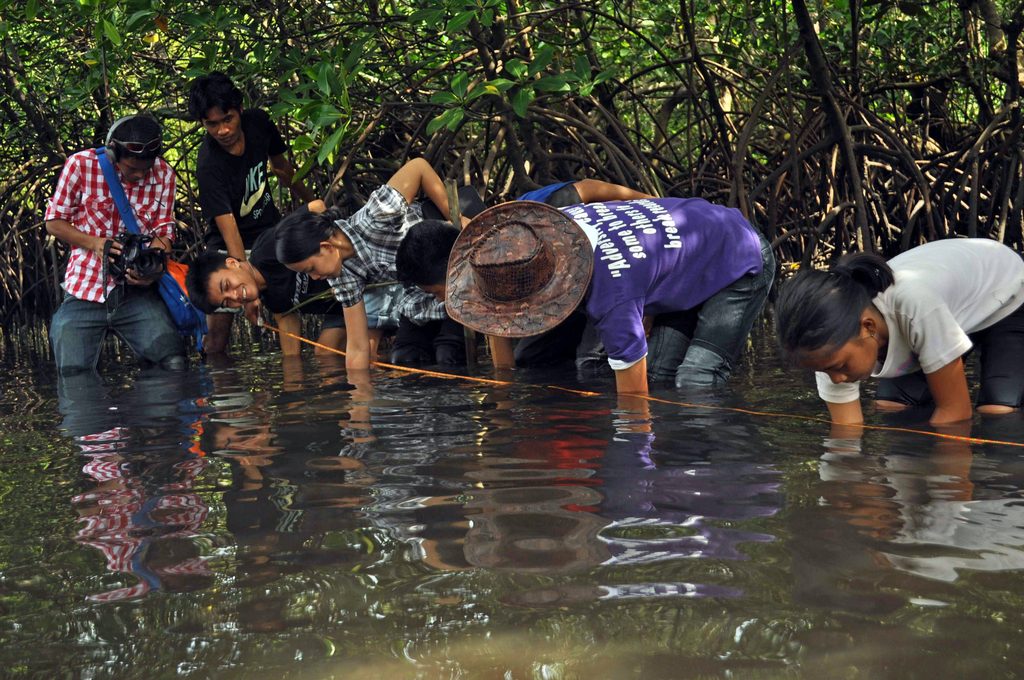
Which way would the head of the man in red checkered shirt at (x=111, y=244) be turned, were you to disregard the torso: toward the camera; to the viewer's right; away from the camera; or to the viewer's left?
toward the camera

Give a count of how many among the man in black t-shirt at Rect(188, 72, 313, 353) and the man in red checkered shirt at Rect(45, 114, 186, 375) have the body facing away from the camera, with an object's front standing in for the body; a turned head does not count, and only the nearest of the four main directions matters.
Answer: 0

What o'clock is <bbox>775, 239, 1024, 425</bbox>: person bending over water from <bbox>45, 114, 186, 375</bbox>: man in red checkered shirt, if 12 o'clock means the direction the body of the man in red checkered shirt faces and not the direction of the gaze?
The person bending over water is roughly at 11 o'clock from the man in red checkered shirt.

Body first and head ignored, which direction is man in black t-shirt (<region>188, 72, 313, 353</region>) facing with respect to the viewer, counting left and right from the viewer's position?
facing the viewer and to the right of the viewer

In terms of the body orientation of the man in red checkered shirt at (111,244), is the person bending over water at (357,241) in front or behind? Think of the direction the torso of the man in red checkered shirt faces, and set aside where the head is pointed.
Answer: in front

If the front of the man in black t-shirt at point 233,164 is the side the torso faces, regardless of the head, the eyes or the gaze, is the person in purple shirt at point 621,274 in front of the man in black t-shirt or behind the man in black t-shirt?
in front

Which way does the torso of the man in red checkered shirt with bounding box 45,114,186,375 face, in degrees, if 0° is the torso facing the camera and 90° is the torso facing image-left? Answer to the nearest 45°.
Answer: approximately 0°

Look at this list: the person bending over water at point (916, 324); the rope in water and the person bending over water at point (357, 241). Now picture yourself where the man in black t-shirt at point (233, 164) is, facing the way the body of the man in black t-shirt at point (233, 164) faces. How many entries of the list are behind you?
0

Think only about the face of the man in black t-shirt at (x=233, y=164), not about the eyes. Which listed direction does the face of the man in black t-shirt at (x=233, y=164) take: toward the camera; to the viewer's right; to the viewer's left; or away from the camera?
toward the camera
